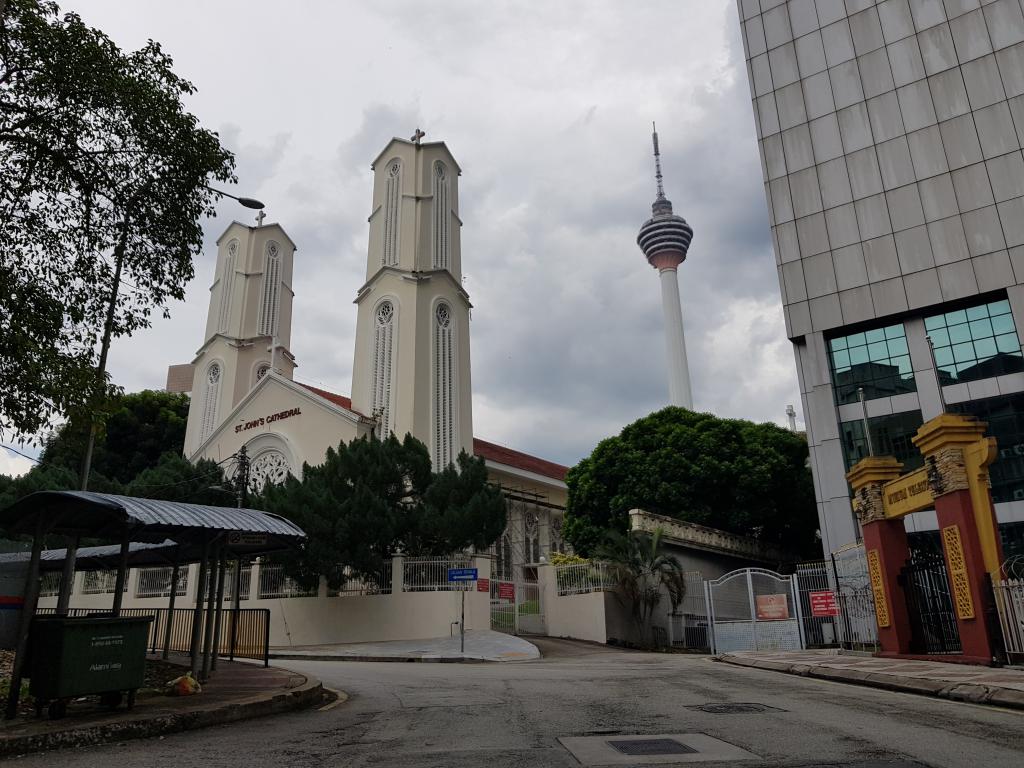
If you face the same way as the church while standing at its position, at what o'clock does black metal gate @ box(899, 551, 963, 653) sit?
The black metal gate is roughly at 10 o'clock from the church.

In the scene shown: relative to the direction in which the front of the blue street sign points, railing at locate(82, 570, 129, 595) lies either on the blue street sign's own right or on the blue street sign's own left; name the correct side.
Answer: on the blue street sign's own right

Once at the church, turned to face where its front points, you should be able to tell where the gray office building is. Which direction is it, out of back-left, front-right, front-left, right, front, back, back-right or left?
left

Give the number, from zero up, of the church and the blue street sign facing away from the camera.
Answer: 0

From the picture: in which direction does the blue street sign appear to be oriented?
toward the camera

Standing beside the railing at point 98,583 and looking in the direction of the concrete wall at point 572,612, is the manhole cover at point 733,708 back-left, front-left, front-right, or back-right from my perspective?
front-right

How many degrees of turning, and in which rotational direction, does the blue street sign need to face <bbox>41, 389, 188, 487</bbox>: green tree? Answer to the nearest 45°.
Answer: approximately 135° to its right

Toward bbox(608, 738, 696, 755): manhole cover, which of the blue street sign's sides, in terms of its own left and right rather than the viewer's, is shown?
front

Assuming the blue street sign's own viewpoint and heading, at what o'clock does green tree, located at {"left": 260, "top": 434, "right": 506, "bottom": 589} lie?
The green tree is roughly at 5 o'clock from the blue street sign.
